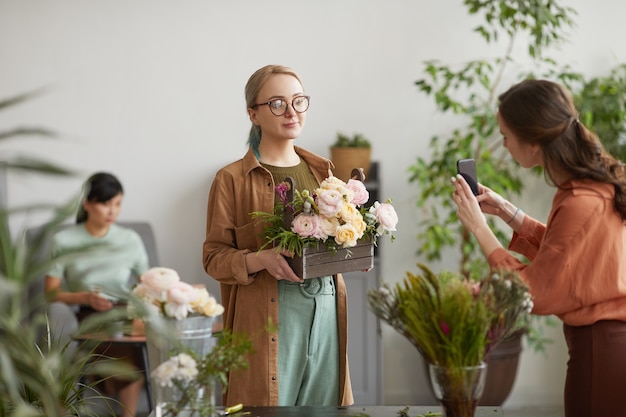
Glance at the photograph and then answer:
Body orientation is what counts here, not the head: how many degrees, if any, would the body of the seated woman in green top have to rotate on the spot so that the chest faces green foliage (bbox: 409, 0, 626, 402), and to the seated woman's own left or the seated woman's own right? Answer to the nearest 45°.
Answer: approximately 45° to the seated woman's own left

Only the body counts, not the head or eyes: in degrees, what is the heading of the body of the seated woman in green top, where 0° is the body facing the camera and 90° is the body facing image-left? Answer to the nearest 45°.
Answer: approximately 315°

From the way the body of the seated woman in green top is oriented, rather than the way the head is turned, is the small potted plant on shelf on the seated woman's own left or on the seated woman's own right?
on the seated woman's own left

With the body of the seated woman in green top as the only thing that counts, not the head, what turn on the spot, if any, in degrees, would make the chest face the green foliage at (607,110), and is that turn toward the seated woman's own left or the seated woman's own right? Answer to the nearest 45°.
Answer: approximately 45° to the seated woman's own left
